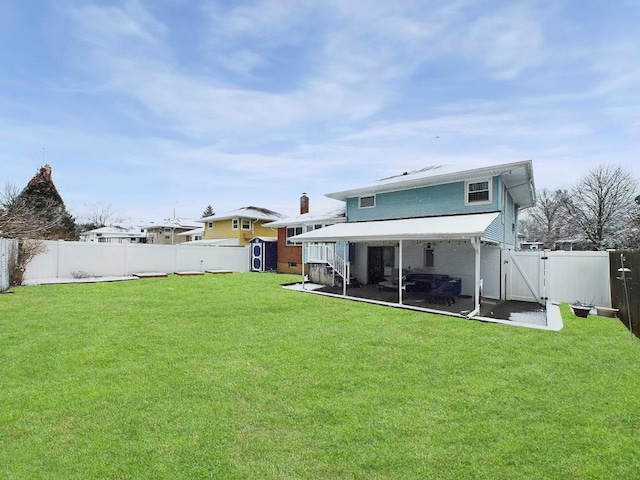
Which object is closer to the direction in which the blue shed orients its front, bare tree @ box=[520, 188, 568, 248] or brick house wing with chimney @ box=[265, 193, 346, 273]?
the brick house wing with chimney

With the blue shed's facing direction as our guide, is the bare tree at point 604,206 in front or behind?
behind

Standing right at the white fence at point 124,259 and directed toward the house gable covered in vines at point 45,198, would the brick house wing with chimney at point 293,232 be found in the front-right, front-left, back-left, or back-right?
back-right

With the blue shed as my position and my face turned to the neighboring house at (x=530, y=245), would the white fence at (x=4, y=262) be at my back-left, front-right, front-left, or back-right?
back-right

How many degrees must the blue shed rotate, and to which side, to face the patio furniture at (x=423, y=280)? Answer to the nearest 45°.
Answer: approximately 90° to its left

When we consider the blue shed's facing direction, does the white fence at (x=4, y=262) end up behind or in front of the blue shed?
in front

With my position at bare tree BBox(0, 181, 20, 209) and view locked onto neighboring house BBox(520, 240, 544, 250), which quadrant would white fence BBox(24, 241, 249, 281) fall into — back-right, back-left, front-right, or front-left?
front-right

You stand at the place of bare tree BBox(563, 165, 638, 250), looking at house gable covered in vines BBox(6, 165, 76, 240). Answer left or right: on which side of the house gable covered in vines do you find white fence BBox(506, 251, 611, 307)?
left

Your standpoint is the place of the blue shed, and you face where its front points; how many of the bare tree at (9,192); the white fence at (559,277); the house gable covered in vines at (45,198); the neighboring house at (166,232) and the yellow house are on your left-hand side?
1

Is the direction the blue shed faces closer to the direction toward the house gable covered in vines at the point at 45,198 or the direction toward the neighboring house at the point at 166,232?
the house gable covered in vines

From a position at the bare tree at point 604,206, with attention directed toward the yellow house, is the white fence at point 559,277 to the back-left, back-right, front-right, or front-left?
front-left

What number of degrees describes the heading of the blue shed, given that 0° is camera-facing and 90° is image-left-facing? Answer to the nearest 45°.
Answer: approximately 45°

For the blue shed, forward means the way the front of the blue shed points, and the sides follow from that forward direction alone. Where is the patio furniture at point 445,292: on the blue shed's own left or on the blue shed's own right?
on the blue shed's own left

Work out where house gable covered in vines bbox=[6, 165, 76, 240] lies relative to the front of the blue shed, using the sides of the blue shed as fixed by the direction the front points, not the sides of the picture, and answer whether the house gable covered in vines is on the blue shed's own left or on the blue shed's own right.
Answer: on the blue shed's own right
